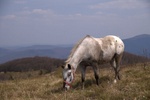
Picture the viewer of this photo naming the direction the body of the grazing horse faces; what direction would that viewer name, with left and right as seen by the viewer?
facing the viewer and to the left of the viewer
